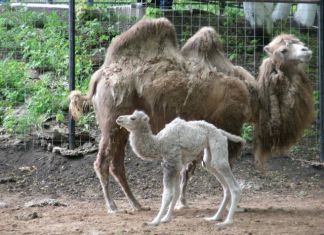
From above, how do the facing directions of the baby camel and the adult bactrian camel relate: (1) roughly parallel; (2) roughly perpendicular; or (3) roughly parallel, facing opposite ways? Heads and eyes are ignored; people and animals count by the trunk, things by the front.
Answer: roughly parallel, facing opposite ways

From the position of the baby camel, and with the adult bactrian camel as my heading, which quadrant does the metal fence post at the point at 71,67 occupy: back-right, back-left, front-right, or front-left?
front-left

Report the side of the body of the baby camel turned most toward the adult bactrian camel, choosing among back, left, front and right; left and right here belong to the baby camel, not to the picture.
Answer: right

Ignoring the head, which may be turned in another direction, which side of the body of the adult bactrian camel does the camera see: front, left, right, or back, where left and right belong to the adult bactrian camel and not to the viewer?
right

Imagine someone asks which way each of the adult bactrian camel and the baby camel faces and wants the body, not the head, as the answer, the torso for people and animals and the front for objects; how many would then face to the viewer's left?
1

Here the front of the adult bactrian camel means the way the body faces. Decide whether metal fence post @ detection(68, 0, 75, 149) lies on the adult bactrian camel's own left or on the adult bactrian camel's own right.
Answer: on the adult bactrian camel's own left

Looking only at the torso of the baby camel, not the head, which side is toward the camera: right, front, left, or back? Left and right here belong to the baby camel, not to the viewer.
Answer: left

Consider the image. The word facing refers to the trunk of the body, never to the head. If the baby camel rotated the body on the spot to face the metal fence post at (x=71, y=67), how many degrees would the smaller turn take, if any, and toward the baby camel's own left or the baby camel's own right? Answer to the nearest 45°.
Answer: approximately 90° to the baby camel's own right

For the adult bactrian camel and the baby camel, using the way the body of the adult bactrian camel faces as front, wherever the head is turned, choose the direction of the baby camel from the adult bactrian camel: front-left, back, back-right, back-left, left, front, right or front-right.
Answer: right
